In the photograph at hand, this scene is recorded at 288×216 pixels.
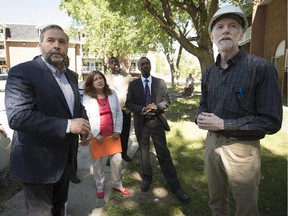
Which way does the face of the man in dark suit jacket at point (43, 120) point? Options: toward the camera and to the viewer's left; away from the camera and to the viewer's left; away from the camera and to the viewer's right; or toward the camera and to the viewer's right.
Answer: toward the camera and to the viewer's right

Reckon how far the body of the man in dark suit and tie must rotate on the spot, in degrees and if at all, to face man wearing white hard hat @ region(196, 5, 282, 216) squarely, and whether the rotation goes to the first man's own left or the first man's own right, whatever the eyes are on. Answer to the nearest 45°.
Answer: approximately 45° to the first man's own left

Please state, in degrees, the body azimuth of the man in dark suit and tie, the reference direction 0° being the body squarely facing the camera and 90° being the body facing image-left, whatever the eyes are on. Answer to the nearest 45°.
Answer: approximately 0°

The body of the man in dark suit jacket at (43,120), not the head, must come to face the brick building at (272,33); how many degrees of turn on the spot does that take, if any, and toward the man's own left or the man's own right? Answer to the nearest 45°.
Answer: approximately 90° to the man's own left

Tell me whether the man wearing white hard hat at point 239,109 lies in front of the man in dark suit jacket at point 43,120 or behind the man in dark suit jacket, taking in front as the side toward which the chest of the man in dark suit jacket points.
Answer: in front

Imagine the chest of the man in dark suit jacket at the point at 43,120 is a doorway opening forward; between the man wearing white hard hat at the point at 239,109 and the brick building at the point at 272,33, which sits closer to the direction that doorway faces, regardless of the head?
the man wearing white hard hat

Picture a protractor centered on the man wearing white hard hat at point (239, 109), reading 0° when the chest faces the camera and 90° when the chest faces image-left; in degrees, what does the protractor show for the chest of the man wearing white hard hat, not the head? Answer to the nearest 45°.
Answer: approximately 45°

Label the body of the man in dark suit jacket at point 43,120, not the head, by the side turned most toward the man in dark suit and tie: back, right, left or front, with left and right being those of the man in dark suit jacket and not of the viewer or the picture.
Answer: left

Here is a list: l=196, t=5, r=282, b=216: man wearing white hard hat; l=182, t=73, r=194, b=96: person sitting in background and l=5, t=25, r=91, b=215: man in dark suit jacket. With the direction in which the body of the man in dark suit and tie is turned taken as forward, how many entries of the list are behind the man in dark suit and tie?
1

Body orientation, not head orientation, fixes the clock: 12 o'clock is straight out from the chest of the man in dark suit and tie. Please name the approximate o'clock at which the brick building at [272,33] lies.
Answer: The brick building is roughly at 7 o'clock from the man in dark suit and tie.

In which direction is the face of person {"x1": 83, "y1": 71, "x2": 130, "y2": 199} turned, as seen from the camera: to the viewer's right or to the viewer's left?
to the viewer's right
